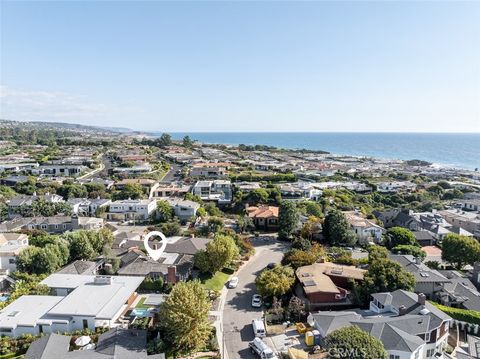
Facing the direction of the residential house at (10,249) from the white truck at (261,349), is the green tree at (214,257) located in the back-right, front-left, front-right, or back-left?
front-right

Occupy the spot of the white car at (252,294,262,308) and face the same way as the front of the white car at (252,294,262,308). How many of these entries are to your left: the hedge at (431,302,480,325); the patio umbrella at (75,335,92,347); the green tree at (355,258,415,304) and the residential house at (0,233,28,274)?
2

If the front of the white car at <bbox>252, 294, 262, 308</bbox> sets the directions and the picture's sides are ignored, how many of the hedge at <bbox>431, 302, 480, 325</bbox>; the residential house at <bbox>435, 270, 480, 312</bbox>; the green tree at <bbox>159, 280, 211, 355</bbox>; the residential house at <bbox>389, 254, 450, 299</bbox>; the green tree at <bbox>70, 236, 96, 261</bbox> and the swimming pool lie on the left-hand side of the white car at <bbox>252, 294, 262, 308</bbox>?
3

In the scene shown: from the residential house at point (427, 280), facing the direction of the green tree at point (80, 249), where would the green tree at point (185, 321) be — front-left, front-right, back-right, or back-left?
front-left
